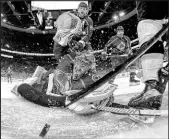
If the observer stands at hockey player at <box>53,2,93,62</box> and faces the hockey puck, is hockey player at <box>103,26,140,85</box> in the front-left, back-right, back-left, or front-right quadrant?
back-left
